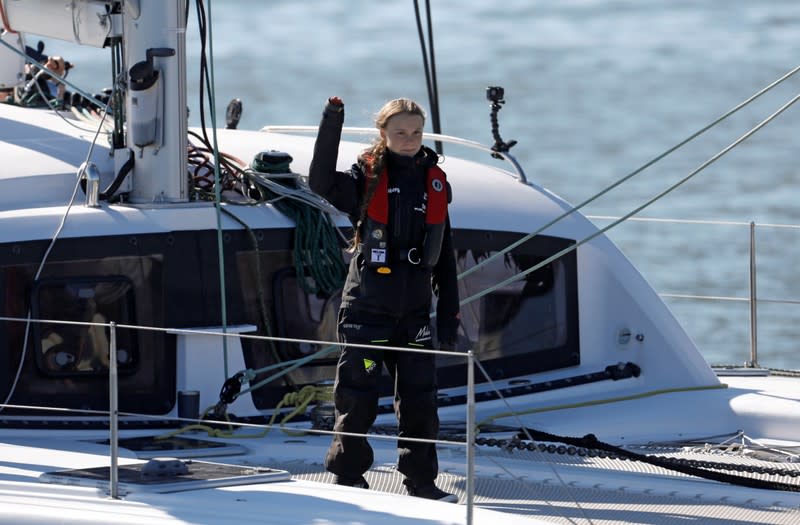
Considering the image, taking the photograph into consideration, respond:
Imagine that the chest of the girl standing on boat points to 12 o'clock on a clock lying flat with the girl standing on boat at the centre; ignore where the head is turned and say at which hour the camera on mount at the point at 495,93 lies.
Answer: The camera on mount is roughly at 8 o'clock from the girl standing on boat.

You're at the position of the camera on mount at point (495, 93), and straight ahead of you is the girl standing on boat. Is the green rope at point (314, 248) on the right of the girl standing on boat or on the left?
right

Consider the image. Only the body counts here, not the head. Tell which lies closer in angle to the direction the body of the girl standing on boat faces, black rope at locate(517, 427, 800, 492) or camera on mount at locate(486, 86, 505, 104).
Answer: the black rope

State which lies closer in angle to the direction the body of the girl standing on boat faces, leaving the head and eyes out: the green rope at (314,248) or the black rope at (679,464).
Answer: the black rope

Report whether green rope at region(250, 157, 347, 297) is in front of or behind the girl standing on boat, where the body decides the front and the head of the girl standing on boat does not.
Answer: behind

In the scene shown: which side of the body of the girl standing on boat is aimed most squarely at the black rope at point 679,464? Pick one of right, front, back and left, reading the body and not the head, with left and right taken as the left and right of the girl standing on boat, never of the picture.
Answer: left

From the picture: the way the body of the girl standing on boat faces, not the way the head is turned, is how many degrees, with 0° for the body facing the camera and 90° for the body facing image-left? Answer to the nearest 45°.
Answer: approximately 315°
